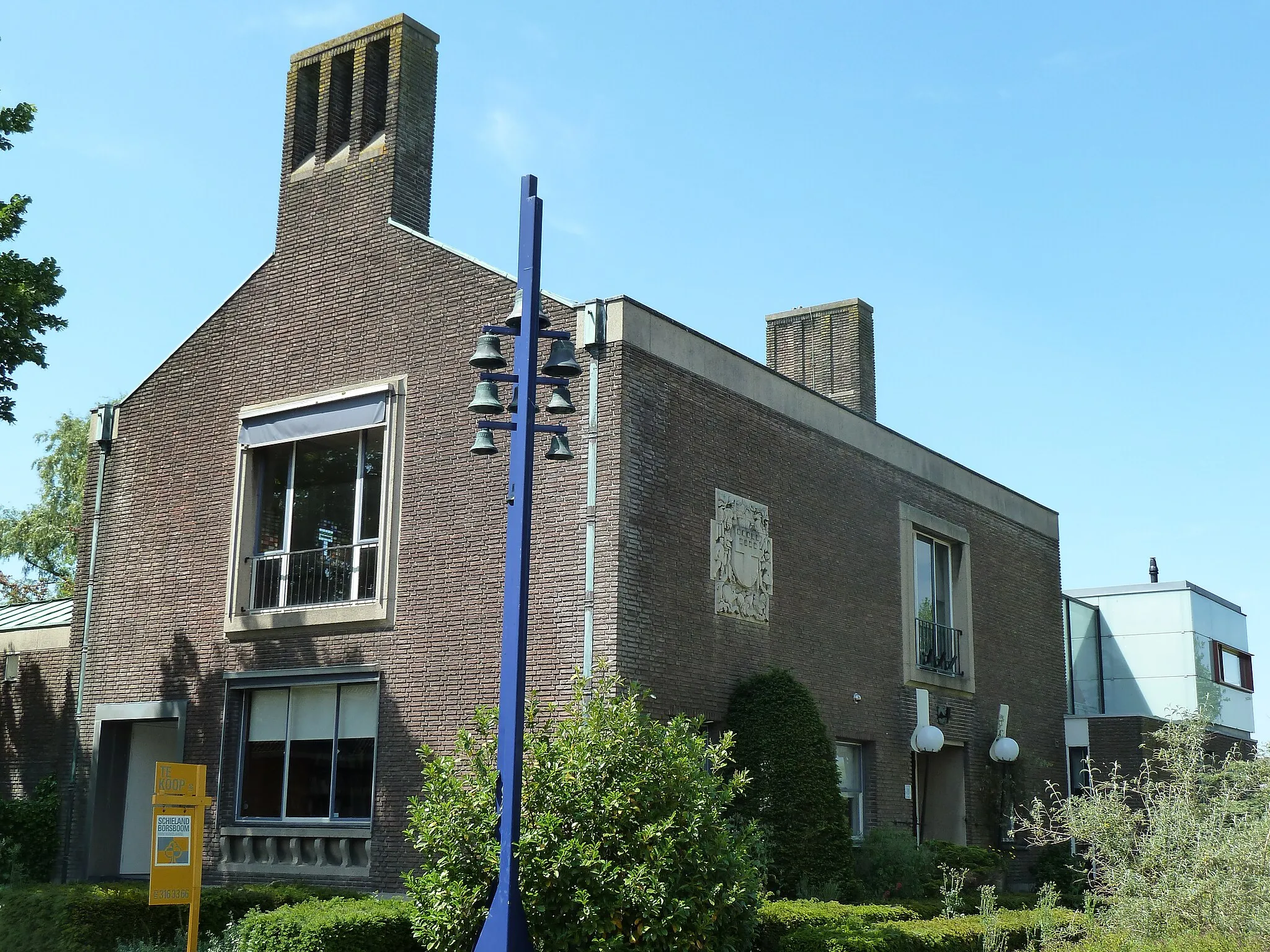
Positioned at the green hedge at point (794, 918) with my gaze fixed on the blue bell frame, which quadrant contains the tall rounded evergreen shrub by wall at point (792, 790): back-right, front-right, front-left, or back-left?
back-right

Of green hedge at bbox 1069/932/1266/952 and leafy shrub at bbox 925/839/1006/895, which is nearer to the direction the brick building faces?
the green hedge

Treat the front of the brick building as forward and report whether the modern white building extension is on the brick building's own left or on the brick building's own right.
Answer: on the brick building's own left
